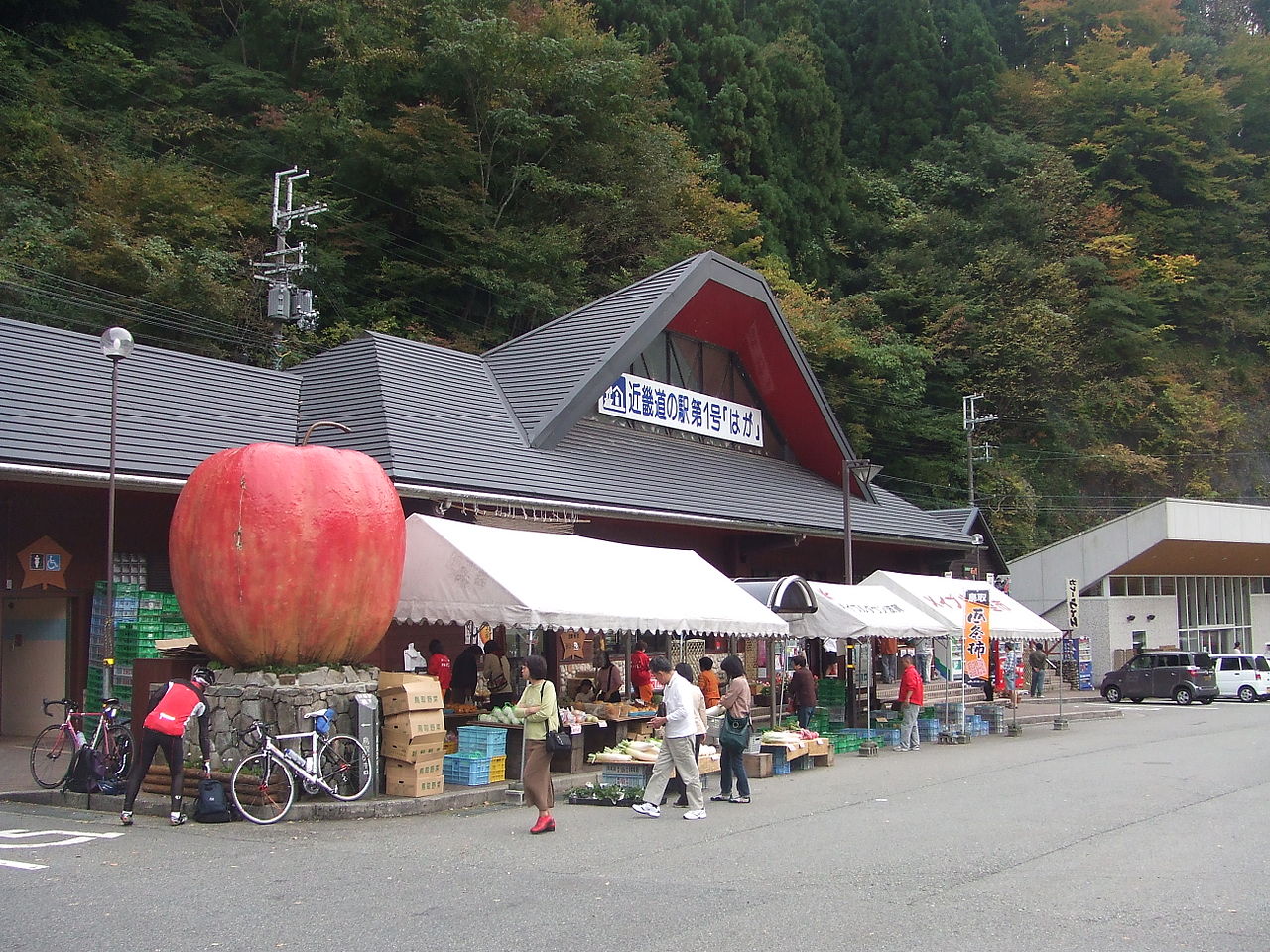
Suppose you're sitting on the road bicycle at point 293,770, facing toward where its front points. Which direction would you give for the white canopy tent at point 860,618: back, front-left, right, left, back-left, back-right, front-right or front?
back

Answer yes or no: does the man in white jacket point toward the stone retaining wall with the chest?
yes

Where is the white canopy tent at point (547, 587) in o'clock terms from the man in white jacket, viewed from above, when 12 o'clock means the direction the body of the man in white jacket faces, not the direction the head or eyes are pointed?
The white canopy tent is roughly at 2 o'clock from the man in white jacket.

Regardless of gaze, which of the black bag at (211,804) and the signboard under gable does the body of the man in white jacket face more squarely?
the black bag

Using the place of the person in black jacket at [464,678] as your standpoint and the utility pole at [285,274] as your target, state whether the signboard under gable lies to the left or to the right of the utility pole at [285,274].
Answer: right

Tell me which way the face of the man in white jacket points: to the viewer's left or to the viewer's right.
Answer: to the viewer's left

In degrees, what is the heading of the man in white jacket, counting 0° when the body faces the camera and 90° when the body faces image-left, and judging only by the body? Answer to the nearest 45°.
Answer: approximately 90°

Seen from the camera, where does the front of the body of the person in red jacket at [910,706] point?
to the viewer's left

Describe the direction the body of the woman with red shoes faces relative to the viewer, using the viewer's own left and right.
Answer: facing the viewer and to the left of the viewer

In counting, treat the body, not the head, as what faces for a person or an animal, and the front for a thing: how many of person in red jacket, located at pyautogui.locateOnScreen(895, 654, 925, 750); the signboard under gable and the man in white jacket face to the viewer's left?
2

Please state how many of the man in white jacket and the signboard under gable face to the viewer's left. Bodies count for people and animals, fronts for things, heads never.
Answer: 1

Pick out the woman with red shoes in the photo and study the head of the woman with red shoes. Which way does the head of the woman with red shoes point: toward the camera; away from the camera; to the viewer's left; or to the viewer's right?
to the viewer's left

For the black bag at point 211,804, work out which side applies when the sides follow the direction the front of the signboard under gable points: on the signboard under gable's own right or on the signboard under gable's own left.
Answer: on the signboard under gable's own right

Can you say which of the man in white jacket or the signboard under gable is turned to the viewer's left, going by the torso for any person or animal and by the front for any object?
the man in white jacket
